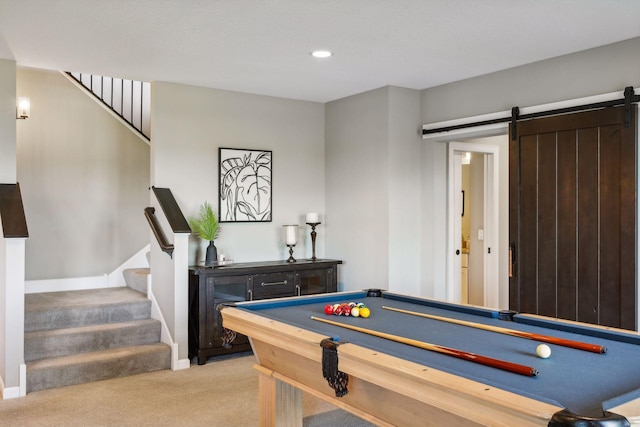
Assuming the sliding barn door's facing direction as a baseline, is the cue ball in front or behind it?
in front

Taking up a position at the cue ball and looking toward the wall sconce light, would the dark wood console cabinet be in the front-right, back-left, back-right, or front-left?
front-right

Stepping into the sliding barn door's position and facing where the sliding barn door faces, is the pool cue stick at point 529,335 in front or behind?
in front

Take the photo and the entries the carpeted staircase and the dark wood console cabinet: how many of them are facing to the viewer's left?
0

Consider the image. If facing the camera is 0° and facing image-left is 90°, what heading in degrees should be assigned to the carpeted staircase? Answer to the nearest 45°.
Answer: approximately 315°

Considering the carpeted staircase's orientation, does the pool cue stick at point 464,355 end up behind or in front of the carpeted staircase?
in front

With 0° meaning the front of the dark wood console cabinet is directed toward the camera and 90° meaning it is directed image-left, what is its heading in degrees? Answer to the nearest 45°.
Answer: approximately 315°

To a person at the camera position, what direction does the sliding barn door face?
facing the viewer and to the left of the viewer
